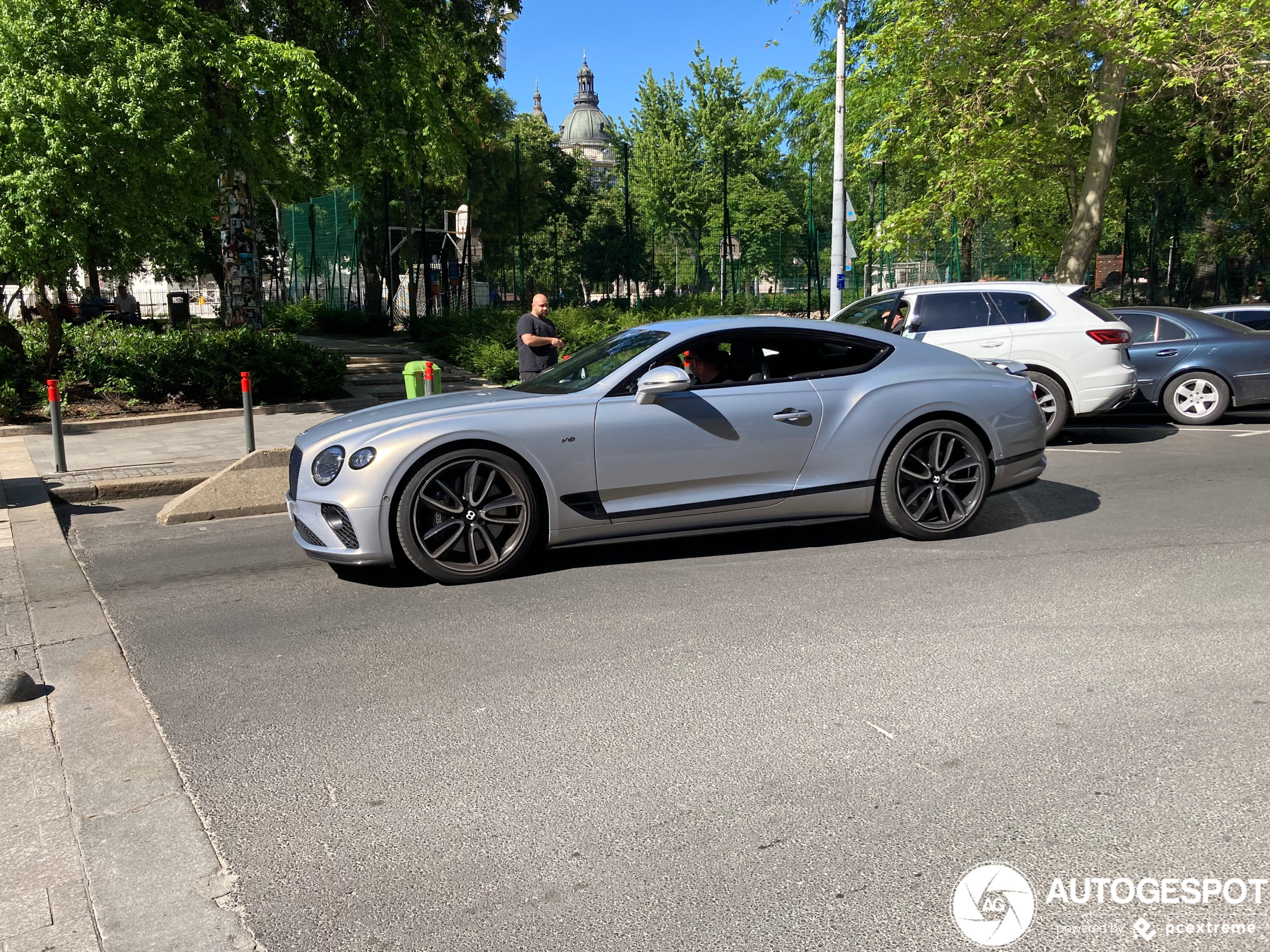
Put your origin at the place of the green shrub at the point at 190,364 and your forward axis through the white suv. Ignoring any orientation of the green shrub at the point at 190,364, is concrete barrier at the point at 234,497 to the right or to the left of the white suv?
right

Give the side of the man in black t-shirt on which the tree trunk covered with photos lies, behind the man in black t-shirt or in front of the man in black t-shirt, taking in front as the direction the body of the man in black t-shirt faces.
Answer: behind

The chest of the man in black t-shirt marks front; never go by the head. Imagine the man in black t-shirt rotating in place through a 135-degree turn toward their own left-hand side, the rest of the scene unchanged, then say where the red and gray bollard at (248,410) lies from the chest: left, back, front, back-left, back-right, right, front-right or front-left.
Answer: left

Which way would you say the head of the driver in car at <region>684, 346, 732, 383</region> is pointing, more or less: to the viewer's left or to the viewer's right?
to the viewer's left

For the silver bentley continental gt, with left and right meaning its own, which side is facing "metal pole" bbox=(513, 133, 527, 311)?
right

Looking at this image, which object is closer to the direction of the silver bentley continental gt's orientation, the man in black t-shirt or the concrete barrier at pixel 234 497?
the concrete barrier

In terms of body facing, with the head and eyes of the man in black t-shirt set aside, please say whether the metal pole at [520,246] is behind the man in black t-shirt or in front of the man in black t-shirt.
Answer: behind

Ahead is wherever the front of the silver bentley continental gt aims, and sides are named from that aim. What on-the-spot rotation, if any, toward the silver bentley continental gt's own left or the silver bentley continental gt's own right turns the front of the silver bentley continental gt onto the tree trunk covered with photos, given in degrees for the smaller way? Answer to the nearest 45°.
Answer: approximately 45° to the silver bentley continental gt's own right

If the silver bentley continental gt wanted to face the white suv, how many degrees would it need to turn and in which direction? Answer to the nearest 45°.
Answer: approximately 135° to its right

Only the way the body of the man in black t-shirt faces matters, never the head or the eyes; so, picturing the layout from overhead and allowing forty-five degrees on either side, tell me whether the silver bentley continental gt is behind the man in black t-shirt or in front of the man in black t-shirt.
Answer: in front

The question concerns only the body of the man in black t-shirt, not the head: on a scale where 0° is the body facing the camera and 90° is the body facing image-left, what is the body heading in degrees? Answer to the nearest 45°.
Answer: approximately 315°

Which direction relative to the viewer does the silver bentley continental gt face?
to the viewer's left

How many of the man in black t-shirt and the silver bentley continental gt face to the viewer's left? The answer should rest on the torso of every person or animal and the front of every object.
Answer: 1
